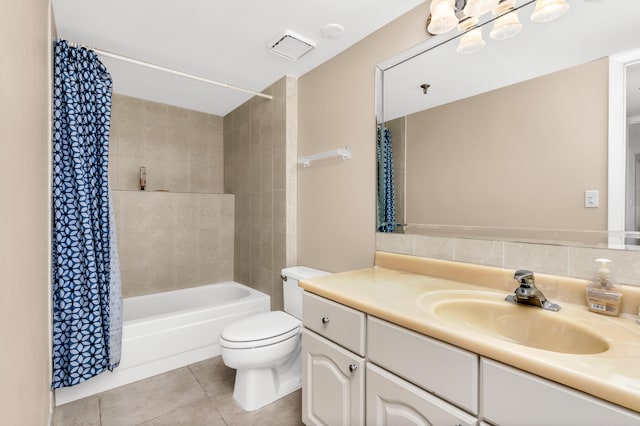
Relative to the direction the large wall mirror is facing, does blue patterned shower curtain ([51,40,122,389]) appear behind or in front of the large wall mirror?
in front

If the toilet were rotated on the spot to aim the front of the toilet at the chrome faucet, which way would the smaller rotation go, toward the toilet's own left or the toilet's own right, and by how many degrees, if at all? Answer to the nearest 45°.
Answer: approximately 90° to the toilet's own left

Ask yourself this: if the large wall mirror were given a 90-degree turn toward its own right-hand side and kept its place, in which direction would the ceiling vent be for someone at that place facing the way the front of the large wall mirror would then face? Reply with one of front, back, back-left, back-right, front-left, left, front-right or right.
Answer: front-left

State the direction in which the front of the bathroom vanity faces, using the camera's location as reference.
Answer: facing the viewer and to the left of the viewer

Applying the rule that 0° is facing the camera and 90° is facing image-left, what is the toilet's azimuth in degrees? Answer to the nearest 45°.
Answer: approximately 45°

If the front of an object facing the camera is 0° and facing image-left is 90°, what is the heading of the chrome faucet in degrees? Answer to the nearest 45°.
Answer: approximately 45°

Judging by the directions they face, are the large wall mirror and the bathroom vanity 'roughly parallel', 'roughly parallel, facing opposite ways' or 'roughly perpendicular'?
roughly parallel

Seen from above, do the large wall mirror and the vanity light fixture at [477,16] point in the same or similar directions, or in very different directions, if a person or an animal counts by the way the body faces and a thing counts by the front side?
same or similar directions

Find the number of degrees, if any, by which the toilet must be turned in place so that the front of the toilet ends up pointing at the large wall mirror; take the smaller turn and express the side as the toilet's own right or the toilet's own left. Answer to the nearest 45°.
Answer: approximately 90° to the toilet's own left

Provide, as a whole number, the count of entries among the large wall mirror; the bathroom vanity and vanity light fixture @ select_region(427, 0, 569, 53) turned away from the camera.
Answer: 0

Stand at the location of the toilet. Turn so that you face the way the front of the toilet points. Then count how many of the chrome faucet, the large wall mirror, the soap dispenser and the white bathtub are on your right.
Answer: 1

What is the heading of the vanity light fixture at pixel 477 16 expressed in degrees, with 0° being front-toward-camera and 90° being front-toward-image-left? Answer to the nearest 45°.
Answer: approximately 45°
